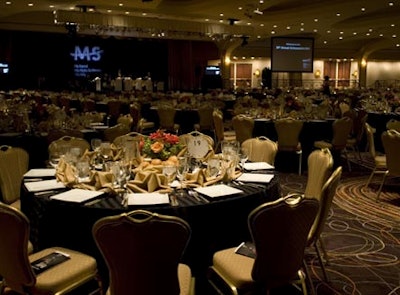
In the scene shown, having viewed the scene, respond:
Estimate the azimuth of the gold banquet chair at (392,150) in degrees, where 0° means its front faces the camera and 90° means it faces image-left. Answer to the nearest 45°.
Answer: approximately 225°

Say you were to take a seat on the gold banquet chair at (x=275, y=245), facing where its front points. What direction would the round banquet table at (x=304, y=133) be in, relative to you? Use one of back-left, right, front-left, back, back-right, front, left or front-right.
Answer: front-right

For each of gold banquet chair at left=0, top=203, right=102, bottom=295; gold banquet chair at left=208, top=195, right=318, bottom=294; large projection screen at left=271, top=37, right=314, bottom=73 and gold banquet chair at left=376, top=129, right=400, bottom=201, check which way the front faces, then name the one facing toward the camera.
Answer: the large projection screen

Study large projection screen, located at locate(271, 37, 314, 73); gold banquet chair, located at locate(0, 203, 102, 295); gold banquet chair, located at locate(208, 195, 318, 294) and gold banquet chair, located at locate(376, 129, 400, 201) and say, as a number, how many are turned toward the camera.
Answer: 1

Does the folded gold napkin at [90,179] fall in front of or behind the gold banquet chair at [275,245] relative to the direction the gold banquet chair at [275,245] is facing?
in front

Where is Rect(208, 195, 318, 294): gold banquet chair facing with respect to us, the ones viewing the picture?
facing away from the viewer and to the left of the viewer

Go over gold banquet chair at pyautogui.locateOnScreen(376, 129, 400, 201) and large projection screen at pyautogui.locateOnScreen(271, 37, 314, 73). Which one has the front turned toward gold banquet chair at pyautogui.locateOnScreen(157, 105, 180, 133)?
the large projection screen

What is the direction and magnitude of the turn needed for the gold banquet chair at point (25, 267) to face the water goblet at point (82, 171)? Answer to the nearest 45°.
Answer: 0° — it already faces it

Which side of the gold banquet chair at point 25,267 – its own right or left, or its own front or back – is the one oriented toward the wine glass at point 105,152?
front

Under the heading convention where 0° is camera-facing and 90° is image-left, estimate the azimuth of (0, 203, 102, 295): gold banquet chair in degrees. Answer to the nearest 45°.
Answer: approximately 225°

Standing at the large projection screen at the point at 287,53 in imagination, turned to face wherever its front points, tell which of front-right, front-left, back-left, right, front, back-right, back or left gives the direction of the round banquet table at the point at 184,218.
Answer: front

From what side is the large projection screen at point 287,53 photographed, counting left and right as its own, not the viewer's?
front

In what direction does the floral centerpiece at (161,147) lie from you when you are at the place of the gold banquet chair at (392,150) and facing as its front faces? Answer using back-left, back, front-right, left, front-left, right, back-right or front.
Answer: back

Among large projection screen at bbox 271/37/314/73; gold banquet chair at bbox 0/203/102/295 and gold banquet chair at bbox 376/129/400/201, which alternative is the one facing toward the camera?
the large projection screen

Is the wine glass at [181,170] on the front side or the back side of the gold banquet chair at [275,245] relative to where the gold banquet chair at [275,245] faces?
on the front side
